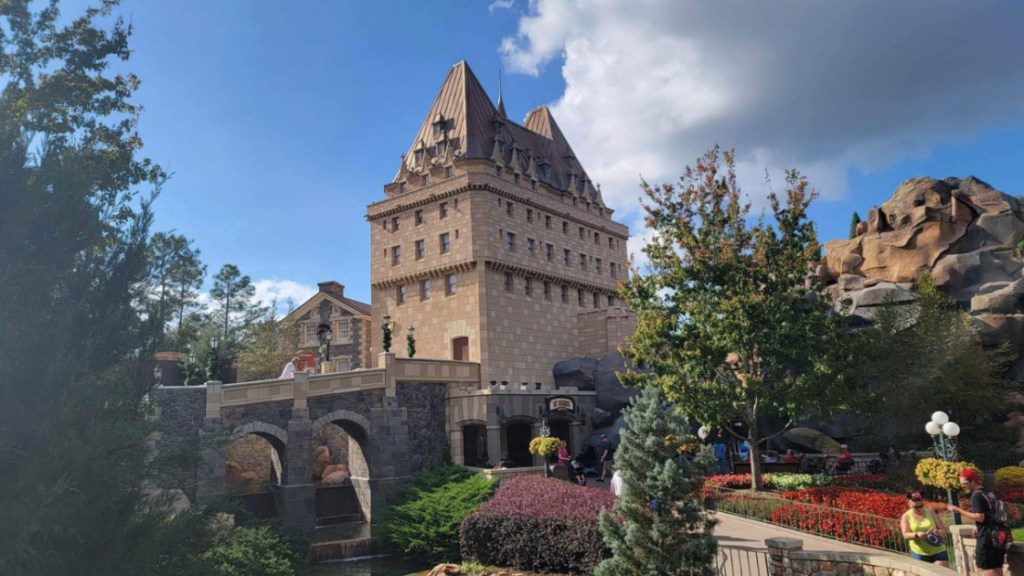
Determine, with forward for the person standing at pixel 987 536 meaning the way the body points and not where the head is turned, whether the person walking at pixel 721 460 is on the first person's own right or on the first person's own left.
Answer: on the first person's own right

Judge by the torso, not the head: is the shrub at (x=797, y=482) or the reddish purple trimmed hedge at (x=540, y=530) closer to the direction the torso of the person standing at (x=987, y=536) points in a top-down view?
the reddish purple trimmed hedge

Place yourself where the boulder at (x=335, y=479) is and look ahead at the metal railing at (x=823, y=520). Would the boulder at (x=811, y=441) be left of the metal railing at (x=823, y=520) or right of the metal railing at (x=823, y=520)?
left

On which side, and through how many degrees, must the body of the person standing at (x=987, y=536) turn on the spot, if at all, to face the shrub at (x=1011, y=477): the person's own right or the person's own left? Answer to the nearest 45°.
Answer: approximately 90° to the person's own right

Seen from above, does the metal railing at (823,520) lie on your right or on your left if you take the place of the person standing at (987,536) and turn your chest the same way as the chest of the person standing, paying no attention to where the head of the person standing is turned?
on your right

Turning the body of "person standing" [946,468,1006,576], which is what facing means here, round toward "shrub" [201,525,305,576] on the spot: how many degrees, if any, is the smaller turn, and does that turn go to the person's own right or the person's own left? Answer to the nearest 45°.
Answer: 0° — they already face it

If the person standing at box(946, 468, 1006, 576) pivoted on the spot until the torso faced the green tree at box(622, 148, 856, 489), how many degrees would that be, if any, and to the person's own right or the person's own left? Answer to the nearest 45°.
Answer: approximately 45° to the person's own right

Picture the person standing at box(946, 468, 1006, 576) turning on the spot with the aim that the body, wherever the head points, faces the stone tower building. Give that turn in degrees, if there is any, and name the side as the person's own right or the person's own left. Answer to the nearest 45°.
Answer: approximately 45° to the person's own right

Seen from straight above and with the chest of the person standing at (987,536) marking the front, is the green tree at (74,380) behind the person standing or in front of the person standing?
in front

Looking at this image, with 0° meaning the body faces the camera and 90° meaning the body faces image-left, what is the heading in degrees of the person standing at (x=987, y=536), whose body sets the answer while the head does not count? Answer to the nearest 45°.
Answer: approximately 90°

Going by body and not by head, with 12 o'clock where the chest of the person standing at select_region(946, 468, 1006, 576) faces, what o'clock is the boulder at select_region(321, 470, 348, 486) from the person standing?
The boulder is roughly at 1 o'clock from the person standing.

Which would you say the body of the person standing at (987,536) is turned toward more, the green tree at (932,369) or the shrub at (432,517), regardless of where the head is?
the shrub

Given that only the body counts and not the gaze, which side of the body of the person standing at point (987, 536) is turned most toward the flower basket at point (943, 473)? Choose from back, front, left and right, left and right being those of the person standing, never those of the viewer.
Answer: right

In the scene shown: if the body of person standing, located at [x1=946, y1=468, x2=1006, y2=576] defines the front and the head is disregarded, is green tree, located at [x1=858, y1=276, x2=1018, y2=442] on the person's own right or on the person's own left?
on the person's own right
